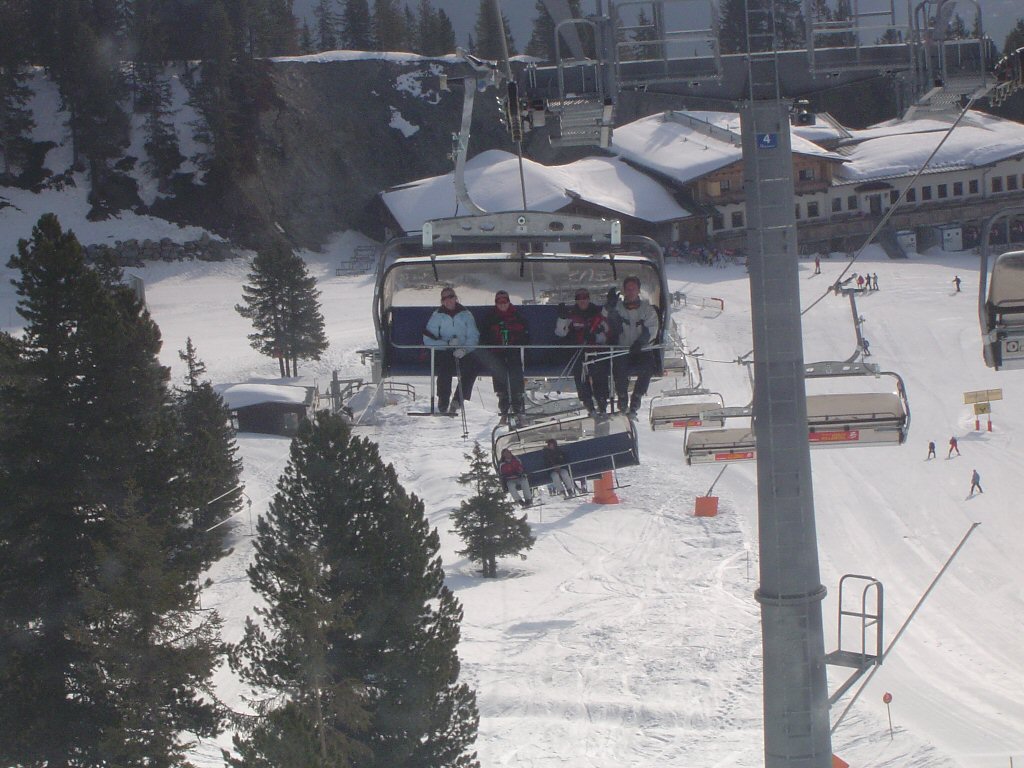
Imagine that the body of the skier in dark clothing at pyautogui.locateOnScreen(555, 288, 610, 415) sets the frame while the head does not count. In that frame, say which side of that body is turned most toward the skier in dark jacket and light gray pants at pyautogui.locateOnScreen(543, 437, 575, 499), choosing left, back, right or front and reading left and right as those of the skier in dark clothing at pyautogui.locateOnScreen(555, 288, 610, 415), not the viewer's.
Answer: back

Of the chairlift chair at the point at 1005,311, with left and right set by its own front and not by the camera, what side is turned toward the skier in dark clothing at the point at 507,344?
left

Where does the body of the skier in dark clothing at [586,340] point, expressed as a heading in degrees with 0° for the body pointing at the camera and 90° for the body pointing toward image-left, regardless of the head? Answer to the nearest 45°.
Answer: approximately 0°

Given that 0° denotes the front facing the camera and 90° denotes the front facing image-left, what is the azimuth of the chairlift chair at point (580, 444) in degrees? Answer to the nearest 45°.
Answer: approximately 0°

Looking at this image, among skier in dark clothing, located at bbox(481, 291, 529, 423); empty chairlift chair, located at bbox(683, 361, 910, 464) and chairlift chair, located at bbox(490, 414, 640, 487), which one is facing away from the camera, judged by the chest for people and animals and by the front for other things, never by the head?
the empty chairlift chair

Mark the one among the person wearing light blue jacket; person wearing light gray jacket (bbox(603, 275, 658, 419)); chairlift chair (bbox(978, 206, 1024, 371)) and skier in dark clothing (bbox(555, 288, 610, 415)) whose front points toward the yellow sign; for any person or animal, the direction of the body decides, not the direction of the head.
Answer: the chairlift chair

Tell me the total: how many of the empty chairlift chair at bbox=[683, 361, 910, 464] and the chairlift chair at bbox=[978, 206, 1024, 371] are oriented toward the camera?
0

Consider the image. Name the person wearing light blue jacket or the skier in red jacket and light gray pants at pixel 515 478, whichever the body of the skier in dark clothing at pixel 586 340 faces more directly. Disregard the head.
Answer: the person wearing light blue jacket

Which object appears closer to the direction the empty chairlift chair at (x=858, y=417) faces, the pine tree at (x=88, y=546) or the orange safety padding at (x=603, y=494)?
the orange safety padding
